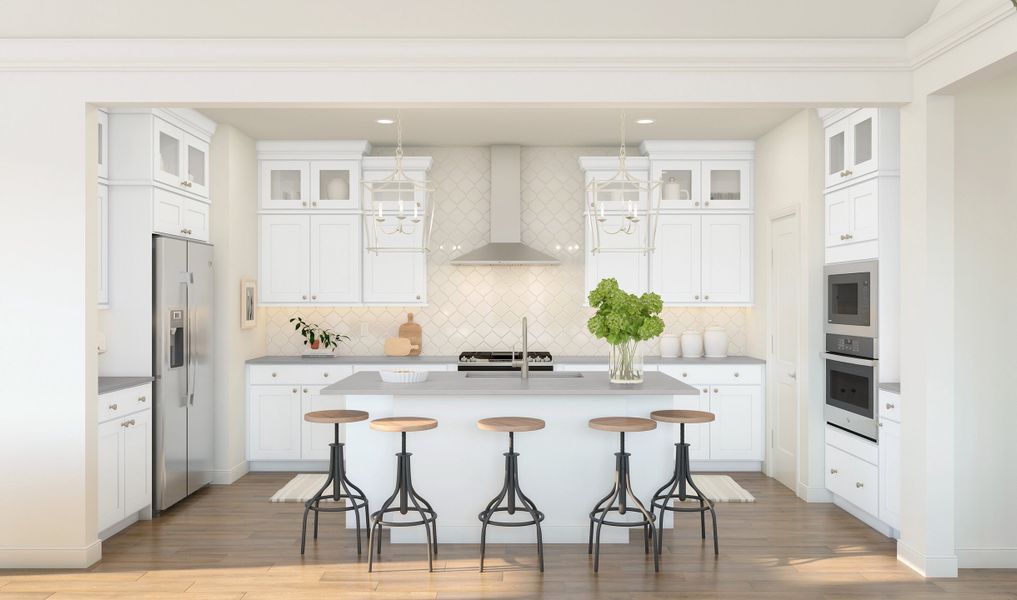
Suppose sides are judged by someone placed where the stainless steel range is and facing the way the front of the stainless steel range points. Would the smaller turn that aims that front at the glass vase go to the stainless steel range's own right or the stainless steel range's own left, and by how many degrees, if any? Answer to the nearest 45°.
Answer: approximately 45° to the stainless steel range's own left

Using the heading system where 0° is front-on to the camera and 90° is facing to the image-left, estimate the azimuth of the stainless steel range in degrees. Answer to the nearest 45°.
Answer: approximately 0°

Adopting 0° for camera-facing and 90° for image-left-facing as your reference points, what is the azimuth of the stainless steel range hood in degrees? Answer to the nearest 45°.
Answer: approximately 0°

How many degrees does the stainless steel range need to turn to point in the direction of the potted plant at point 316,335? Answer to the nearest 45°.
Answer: approximately 90° to its right

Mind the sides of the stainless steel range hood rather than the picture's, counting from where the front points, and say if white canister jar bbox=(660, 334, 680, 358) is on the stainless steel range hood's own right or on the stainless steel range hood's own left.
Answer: on the stainless steel range hood's own left

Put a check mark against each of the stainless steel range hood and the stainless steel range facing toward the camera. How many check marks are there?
2

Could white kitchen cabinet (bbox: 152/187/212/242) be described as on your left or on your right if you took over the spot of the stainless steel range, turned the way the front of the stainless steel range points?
on your right

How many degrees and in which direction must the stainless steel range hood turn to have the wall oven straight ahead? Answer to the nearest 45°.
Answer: approximately 45° to its left

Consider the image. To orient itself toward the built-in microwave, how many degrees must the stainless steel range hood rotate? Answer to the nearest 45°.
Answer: approximately 45° to its left

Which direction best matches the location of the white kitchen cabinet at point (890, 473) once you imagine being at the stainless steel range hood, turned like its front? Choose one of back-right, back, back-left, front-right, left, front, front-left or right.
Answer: front-left
